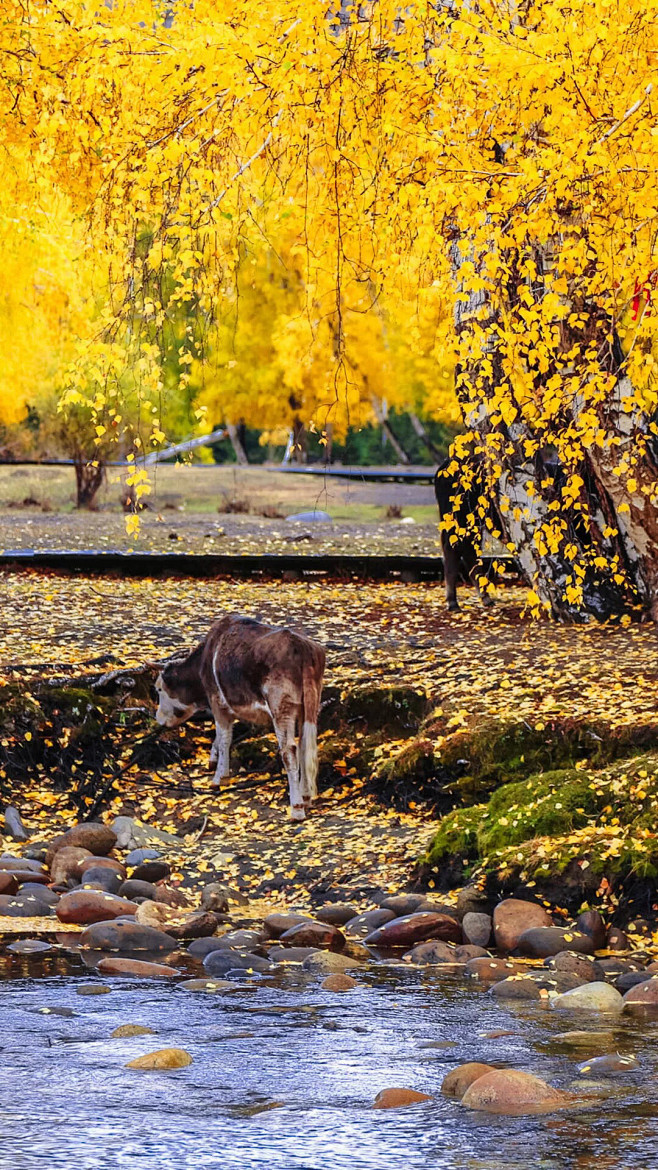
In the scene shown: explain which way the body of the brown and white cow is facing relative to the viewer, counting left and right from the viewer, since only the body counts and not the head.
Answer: facing away from the viewer and to the left of the viewer

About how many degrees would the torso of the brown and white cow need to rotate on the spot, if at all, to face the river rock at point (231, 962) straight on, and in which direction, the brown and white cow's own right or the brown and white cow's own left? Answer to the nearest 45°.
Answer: approximately 135° to the brown and white cow's own left

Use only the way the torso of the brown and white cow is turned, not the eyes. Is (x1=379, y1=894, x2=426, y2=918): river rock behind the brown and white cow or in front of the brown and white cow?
behind

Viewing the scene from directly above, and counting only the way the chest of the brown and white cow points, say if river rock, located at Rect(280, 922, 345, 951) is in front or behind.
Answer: behind

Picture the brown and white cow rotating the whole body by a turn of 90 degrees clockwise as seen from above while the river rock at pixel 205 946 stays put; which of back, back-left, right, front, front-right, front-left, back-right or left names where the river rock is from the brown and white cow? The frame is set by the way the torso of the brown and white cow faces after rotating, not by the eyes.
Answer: back-right

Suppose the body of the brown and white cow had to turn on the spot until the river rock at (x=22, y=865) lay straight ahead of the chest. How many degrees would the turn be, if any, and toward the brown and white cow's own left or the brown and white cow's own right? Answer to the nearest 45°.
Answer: approximately 90° to the brown and white cow's own left

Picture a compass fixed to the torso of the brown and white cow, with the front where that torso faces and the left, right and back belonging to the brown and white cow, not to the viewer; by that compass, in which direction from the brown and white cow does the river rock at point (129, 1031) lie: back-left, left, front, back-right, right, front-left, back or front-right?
back-left

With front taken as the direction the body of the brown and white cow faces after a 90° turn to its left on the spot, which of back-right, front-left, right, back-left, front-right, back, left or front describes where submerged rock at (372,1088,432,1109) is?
front-left

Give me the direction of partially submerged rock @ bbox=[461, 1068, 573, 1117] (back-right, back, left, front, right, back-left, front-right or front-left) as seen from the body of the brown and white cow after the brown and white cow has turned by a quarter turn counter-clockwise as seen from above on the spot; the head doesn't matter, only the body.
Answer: front-left

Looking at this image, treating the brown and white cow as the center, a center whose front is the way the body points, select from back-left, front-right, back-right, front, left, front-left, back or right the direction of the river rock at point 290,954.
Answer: back-left

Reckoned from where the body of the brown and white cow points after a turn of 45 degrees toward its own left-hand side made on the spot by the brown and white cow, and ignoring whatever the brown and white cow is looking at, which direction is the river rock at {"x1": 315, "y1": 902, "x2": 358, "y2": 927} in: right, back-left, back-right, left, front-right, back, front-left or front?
left

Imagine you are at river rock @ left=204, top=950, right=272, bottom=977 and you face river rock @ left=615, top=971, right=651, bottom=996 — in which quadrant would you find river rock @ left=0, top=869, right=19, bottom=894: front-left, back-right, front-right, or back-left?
back-left

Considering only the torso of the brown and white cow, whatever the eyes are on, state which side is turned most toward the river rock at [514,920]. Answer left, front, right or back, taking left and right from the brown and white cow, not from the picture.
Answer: back

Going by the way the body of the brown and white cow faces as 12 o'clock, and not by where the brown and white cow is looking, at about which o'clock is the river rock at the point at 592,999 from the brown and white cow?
The river rock is roughly at 7 o'clock from the brown and white cow.

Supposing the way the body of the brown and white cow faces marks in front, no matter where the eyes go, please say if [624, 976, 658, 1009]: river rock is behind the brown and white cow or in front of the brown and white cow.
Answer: behind
